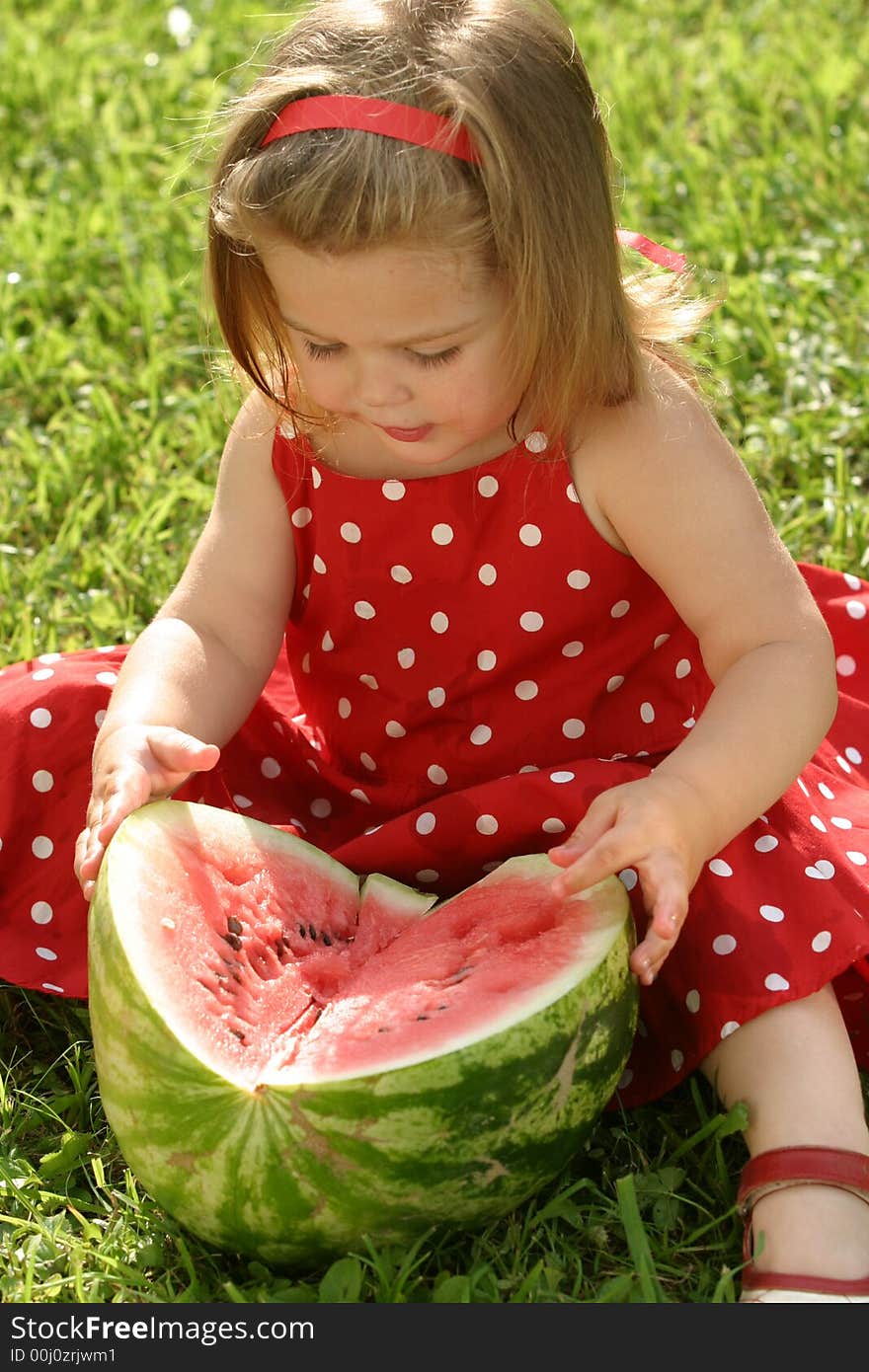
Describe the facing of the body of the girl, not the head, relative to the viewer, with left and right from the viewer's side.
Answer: facing the viewer

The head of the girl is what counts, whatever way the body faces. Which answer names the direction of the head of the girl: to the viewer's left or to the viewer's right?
to the viewer's left
